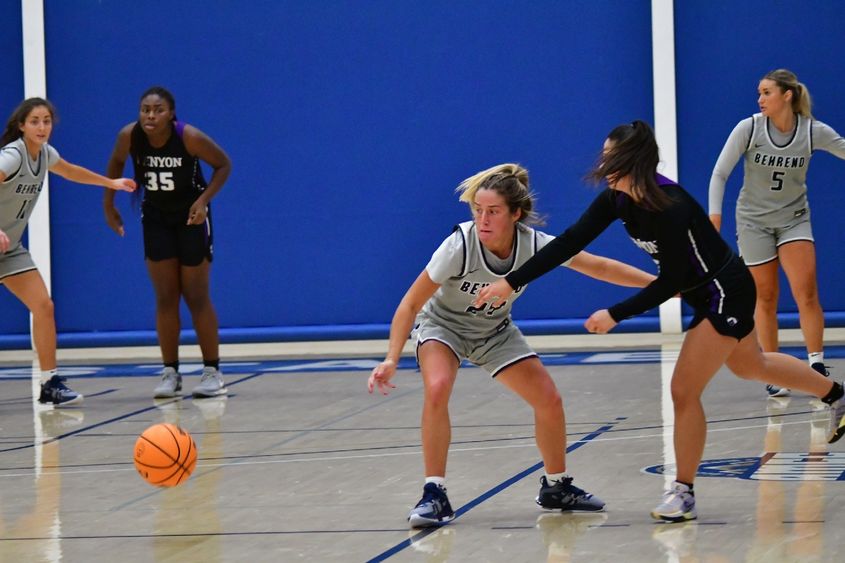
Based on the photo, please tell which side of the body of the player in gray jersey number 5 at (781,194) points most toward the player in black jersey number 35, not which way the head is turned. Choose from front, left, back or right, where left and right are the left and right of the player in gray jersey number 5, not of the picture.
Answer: right

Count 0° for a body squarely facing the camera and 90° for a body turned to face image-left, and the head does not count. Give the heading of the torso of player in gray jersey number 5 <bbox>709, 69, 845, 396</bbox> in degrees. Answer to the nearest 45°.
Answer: approximately 0°

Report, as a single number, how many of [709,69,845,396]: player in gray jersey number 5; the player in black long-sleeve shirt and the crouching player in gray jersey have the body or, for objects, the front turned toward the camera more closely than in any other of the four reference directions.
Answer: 2

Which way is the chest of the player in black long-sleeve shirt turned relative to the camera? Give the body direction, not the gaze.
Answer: to the viewer's left

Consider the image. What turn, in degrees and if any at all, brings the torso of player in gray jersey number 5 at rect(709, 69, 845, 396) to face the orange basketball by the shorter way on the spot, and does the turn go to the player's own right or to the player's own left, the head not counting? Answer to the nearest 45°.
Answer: approximately 45° to the player's own right

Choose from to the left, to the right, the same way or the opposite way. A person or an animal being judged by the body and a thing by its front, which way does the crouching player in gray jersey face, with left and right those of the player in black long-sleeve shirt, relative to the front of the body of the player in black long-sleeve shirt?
to the left

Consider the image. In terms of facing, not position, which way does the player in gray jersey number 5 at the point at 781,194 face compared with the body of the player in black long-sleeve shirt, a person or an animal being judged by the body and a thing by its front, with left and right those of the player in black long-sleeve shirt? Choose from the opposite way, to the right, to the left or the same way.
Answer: to the left
